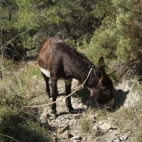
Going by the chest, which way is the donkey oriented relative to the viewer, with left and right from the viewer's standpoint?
facing the viewer and to the right of the viewer

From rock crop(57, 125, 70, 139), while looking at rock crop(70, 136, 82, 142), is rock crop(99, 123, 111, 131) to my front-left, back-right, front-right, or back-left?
front-left

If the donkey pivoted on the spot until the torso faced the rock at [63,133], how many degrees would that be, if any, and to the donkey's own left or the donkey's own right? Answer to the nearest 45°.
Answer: approximately 45° to the donkey's own right

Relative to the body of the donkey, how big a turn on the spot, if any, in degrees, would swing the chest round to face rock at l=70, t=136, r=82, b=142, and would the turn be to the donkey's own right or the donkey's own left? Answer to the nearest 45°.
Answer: approximately 45° to the donkey's own right

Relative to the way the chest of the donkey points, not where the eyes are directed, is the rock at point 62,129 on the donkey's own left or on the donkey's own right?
on the donkey's own right

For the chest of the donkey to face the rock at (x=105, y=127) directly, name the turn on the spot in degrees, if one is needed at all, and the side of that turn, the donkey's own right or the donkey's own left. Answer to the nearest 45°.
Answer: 0° — it already faces it

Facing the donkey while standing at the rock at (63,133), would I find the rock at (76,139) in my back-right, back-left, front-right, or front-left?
back-right

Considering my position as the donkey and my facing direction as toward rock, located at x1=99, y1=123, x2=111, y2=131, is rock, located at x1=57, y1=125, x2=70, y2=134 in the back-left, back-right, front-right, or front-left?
front-right
